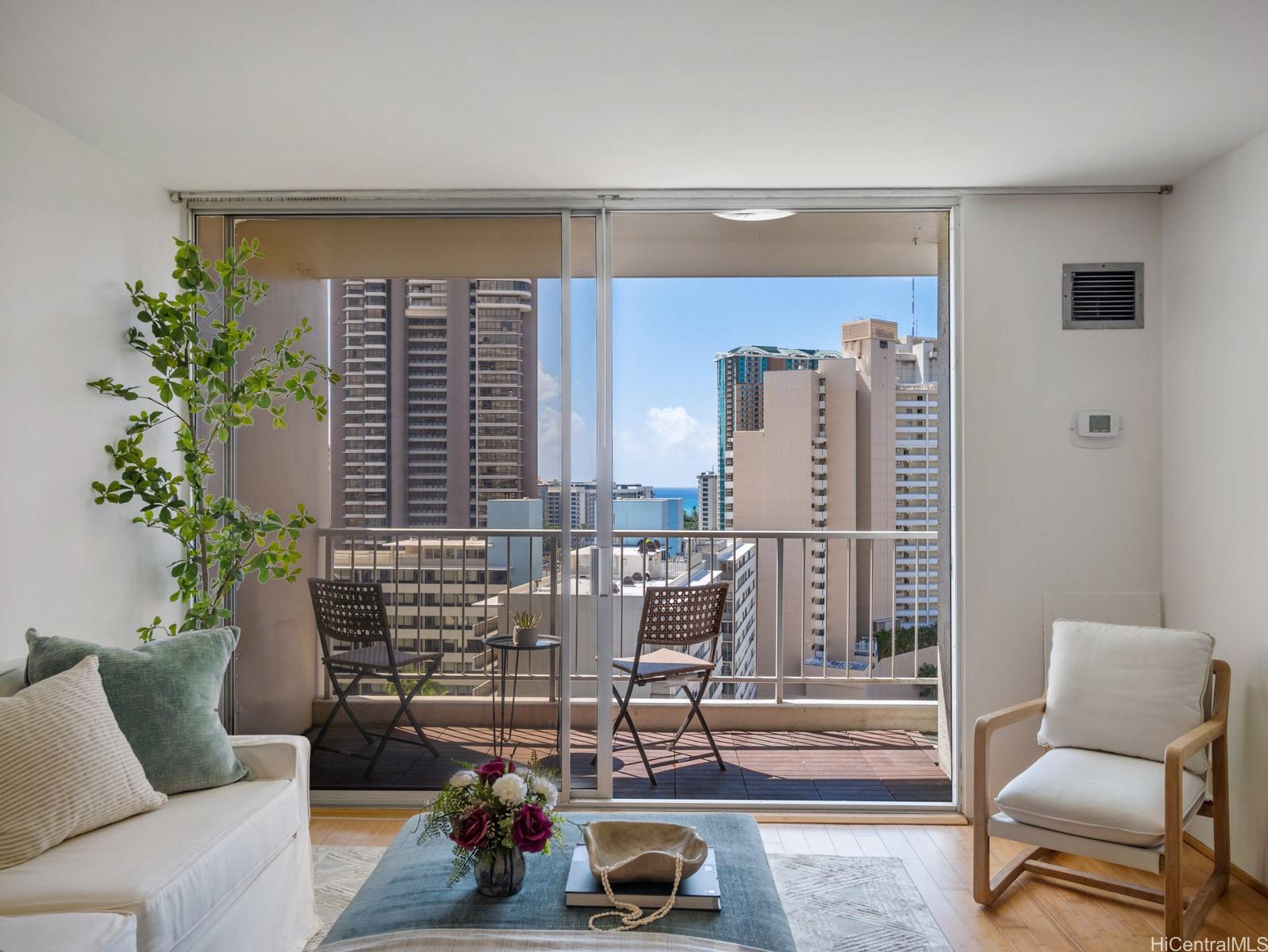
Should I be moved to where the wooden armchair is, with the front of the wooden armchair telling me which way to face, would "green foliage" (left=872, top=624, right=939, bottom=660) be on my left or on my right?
on my right

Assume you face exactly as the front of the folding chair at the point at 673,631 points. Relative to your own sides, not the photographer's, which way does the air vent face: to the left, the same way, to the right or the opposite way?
to the left

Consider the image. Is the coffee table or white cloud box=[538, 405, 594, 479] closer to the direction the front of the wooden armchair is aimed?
the coffee table

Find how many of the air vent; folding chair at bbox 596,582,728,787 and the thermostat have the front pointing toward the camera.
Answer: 2

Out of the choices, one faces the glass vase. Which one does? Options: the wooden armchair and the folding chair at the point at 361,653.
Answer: the wooden armchair

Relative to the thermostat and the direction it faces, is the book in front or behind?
in front

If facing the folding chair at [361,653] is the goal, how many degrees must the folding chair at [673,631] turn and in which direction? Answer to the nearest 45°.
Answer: approximately 45° to its left

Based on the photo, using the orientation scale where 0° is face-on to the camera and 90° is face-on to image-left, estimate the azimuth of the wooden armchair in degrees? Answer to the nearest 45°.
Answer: approximately 45°

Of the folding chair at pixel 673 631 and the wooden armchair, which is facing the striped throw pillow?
the wooden armchair

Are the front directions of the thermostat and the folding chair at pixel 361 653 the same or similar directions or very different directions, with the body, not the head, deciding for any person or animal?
very different directions

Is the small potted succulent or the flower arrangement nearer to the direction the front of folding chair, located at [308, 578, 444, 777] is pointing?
the small potted succulent
